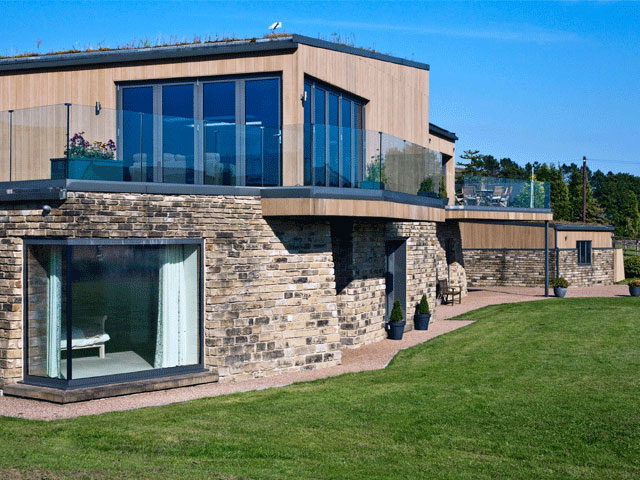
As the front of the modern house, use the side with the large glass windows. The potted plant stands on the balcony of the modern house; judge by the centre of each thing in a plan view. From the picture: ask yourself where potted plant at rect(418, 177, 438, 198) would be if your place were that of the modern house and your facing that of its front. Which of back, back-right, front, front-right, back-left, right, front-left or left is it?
left

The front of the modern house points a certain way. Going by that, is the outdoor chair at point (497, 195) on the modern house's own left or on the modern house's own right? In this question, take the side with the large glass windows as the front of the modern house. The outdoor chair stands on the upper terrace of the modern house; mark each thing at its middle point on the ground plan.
on the modern house's own left
